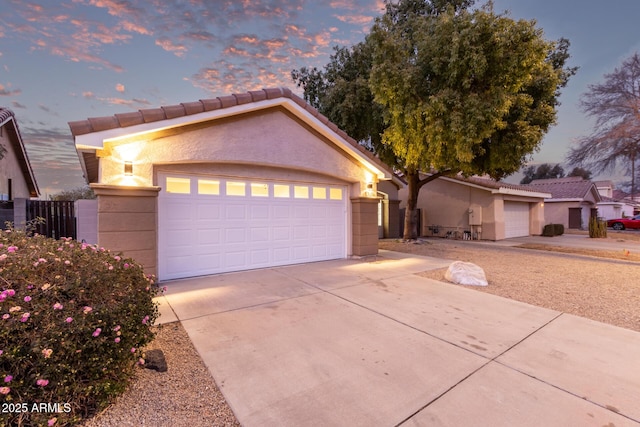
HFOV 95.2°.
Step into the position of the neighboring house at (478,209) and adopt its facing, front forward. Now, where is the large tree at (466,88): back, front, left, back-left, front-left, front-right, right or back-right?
front-right

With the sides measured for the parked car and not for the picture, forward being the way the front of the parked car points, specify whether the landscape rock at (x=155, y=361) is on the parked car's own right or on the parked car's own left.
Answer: on the parked car's own left

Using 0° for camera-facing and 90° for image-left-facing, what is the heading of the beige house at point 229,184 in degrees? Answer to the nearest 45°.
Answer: approximately 315°

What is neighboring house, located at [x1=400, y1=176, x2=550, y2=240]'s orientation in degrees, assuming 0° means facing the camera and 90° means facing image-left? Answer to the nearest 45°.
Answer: approximately 315°

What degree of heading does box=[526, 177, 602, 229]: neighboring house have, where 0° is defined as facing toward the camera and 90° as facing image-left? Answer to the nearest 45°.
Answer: approximately 315°

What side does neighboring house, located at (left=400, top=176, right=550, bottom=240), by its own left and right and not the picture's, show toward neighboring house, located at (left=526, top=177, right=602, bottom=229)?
left

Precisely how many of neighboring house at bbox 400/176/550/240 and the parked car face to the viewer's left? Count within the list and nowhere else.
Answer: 1

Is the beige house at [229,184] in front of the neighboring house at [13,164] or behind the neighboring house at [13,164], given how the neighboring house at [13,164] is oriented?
in front
